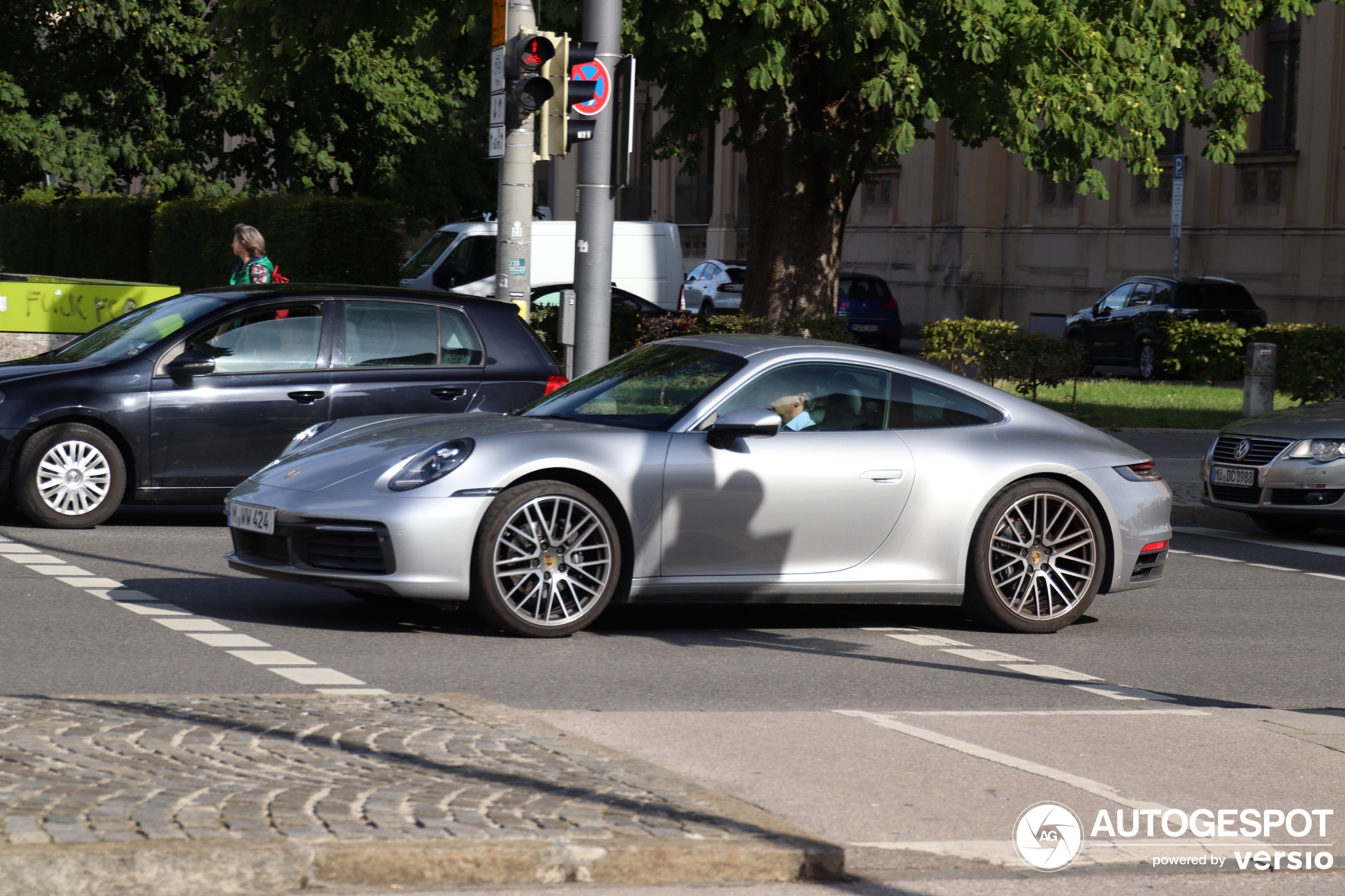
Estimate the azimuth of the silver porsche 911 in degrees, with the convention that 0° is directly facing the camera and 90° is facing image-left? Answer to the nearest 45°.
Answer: approximately 45°

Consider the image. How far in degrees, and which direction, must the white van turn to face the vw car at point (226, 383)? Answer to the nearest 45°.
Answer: approximately 90° to its left

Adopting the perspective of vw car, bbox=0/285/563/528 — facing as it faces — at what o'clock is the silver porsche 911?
The silver porsche 911 is roughly at 8 o'clock from the vw car.

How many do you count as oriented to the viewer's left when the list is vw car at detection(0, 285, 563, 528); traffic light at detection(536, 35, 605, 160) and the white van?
2

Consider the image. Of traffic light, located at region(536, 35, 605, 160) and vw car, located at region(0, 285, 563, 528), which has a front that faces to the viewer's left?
the vw car

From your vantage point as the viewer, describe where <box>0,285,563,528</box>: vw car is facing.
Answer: facing to the left of the viewer

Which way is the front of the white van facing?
to the viewer's left

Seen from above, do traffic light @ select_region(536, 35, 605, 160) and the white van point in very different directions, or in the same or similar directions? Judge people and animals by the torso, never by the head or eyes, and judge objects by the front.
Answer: very different directions
